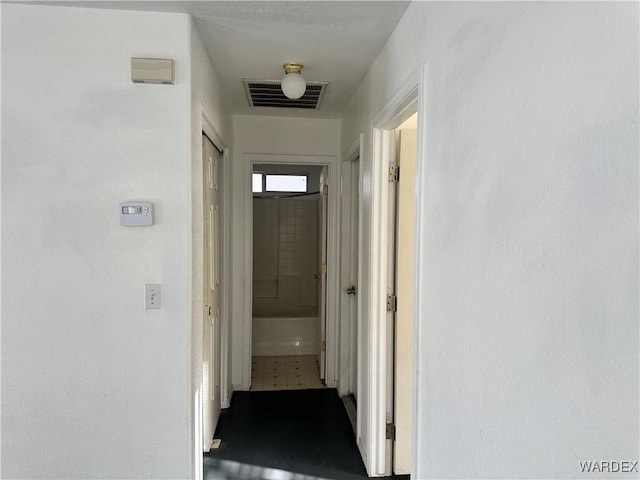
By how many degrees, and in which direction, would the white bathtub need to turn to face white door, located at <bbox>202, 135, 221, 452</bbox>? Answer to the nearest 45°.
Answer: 0° — it already faces it

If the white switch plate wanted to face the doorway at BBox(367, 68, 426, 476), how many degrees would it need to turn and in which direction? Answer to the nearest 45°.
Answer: approximately 90° to its left

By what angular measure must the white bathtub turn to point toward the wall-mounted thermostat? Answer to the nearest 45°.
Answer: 0° — it already faces it

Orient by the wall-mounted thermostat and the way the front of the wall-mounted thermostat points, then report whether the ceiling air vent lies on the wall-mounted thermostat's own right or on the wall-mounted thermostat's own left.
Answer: on the wall-mounted thermostat's own left

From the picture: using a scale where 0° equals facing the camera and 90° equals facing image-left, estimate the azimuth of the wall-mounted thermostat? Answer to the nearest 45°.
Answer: approximately 0°

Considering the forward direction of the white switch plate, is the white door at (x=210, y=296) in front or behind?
behind

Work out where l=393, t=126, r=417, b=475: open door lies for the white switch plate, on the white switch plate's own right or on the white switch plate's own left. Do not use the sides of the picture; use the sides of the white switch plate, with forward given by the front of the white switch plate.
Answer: on the white switch plate's own left

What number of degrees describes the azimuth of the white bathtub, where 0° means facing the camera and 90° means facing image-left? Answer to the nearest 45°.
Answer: approximately 0°

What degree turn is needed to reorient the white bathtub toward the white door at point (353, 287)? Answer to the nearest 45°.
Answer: approximately 45° to its left
